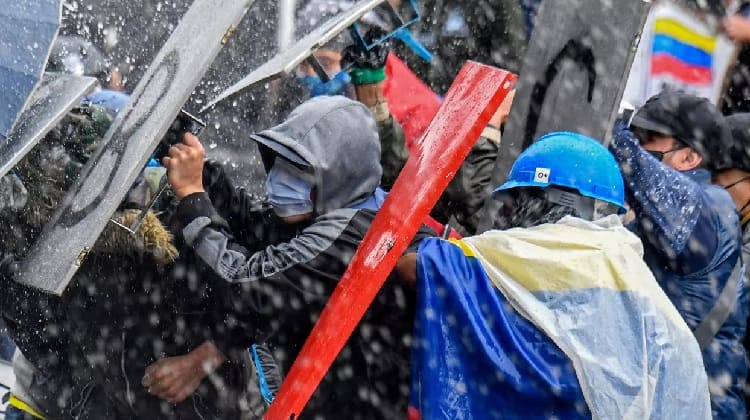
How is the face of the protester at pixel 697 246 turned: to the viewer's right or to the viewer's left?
to the viewer's left

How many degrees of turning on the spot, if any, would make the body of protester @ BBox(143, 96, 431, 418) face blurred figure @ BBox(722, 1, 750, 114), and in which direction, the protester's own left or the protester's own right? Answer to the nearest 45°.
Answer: approximately 135° to the protester's own right

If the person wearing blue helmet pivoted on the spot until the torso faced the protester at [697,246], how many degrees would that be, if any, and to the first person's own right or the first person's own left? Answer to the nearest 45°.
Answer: approximately 45° to the first person's own right

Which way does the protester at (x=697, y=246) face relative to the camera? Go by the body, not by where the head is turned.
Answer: to the viewer's left

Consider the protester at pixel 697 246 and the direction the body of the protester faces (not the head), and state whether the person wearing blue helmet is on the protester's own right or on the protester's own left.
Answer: on the protester's own left

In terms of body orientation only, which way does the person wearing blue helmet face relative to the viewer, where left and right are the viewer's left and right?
facing away from the viewer and to the left of the viewer

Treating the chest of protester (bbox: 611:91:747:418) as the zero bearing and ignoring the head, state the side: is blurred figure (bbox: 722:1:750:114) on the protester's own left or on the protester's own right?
on the protester's own right

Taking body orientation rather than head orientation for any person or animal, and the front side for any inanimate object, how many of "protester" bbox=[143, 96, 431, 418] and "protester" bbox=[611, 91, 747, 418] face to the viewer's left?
2

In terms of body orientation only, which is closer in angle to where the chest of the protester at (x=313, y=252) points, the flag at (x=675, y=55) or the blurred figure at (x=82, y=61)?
the blurred figure

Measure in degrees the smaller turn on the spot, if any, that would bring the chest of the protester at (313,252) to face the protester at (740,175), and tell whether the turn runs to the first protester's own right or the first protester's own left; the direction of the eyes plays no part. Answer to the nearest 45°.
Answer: approximately 135° to the first protester's own right

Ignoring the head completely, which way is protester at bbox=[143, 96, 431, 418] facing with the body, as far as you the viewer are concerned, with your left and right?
facing to the left of the viewer

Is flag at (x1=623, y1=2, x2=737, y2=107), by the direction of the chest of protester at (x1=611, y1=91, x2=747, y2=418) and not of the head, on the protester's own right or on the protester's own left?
on the protester's own right

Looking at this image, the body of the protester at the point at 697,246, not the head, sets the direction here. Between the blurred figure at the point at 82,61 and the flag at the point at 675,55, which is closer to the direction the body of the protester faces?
the blurred figure
